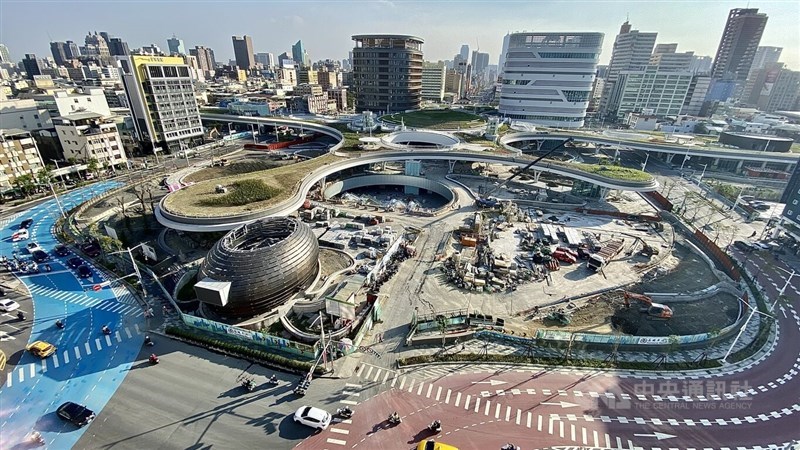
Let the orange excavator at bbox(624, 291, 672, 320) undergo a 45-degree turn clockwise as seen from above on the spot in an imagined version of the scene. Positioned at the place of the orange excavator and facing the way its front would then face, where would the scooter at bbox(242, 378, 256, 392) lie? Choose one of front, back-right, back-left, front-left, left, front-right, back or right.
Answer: left

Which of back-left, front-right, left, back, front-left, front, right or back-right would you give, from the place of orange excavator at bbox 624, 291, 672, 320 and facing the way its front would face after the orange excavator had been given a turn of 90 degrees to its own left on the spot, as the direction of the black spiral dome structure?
front-right

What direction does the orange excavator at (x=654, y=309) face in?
to the viewer's left

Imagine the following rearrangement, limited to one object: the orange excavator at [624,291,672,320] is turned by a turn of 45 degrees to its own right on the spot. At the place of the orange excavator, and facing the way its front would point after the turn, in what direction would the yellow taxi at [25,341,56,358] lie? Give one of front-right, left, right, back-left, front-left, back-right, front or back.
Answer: left

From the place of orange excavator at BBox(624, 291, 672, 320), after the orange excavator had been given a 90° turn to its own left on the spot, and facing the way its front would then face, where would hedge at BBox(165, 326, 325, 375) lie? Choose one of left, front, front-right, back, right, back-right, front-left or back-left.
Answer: front-right

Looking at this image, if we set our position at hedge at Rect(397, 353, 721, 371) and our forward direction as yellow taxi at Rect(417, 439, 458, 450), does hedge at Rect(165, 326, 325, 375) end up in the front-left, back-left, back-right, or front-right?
front-right

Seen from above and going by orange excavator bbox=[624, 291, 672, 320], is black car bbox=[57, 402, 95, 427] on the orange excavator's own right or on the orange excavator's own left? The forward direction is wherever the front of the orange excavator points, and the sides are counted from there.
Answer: on the orange excavator's own left

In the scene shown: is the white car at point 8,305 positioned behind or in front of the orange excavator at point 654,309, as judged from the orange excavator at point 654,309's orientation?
in front

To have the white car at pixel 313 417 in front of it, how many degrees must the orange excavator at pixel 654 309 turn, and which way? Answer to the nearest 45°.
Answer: approximately 45° to its left

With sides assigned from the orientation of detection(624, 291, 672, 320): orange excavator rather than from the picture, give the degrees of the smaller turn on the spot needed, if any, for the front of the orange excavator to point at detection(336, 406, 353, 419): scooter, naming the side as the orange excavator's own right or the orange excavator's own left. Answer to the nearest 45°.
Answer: approximately 45° to the orange excavator's own left
